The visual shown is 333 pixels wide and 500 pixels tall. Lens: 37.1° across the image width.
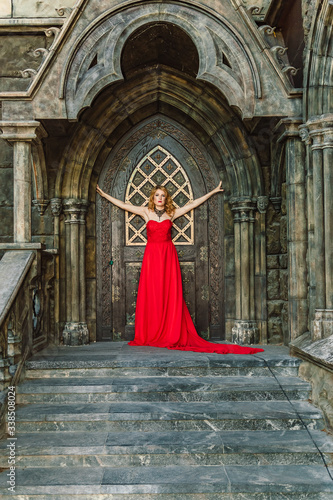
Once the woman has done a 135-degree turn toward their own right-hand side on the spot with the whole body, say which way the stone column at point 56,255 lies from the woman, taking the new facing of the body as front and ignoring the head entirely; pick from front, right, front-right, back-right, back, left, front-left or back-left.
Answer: front-left

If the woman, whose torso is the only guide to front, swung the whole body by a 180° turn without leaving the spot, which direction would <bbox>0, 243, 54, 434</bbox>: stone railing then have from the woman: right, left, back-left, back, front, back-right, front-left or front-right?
back-left

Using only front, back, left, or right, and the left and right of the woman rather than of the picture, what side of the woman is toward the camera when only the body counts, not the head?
front

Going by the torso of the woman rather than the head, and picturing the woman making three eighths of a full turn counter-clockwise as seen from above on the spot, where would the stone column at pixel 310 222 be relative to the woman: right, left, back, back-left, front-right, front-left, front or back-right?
right

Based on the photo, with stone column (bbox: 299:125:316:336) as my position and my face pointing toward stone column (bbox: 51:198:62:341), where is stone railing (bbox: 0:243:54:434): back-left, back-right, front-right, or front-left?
front-left

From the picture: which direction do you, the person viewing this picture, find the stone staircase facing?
facing the viewer

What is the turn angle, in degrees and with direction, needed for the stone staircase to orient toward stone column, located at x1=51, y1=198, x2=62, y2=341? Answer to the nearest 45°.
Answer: approximately 135° to its right
